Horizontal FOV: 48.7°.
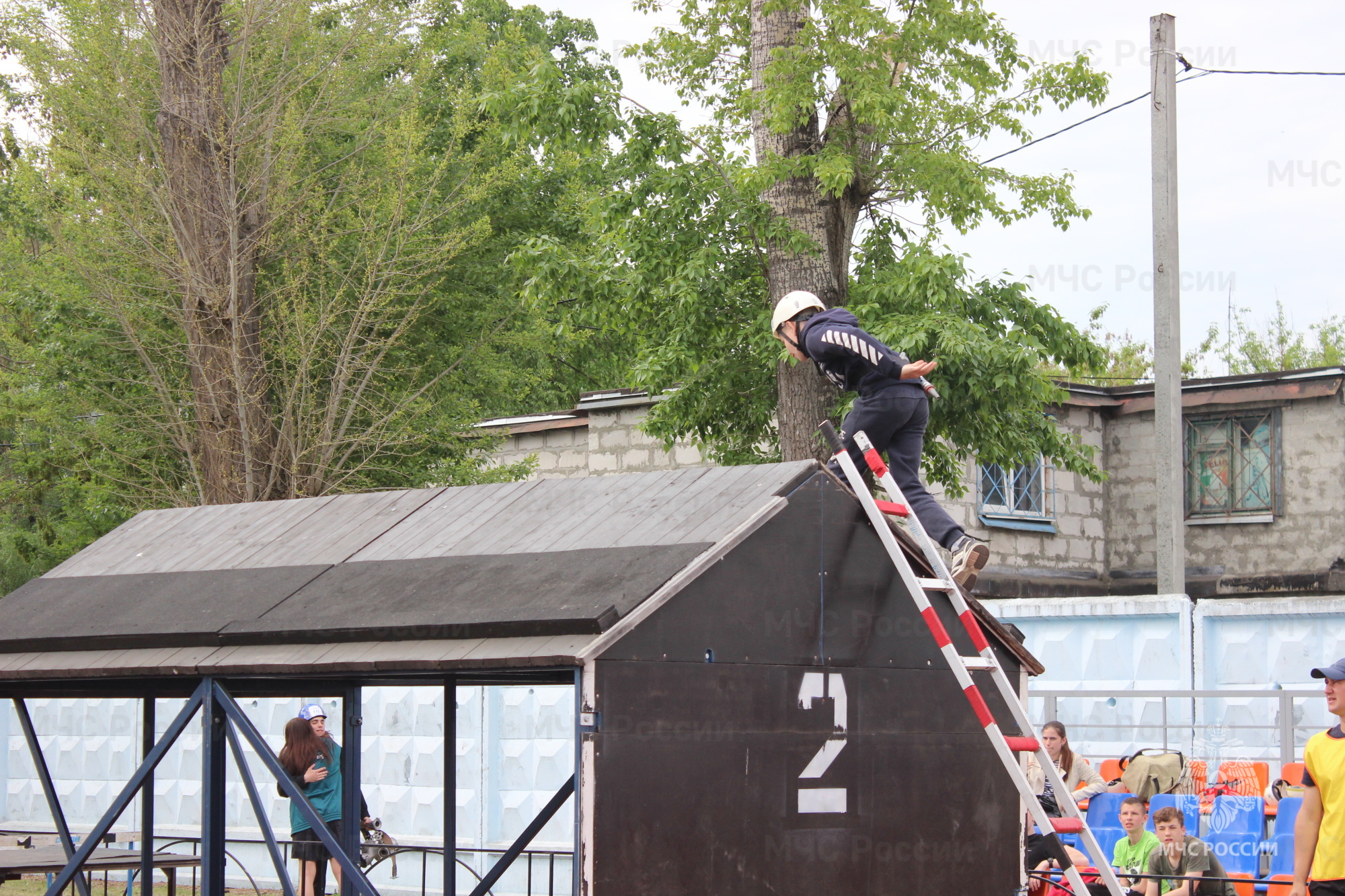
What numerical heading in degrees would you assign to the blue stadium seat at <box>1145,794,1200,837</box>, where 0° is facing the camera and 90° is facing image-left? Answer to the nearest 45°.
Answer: approximately 0°

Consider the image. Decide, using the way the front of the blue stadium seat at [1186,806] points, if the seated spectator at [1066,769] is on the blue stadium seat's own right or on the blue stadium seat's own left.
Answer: on the blue stadium seat's own right

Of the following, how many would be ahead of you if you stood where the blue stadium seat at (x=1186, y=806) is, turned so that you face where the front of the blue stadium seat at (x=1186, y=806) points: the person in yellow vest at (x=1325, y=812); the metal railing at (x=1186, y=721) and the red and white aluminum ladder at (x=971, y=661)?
2

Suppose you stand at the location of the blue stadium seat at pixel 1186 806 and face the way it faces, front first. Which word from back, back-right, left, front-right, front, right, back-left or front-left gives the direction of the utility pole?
back

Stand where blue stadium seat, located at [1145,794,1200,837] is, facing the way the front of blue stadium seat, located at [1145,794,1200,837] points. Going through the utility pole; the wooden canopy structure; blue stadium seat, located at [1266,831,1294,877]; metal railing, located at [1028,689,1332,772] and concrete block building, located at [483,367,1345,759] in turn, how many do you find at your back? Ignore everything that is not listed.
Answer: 3

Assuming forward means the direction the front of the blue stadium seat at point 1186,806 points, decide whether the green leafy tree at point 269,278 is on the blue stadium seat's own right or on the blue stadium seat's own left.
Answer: on the blue stadium seat's own right

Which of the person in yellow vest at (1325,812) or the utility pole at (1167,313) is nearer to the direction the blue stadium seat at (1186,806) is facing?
the person in yellow vest

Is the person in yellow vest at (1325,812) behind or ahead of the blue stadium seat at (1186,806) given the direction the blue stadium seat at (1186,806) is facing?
ahead

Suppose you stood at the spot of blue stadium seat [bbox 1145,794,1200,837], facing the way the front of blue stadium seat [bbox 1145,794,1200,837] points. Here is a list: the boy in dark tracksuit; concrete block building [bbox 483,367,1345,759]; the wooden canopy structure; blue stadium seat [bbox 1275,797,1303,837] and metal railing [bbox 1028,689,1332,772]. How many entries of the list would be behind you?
2

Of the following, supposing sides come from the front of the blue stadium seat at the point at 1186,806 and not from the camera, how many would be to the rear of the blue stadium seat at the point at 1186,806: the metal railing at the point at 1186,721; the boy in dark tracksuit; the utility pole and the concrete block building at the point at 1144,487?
3

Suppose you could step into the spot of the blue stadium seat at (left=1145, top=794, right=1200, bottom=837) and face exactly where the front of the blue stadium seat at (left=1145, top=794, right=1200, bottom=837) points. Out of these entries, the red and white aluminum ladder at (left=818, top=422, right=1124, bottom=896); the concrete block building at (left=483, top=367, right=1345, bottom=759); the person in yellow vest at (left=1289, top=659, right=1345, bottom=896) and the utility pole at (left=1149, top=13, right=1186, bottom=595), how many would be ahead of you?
2
